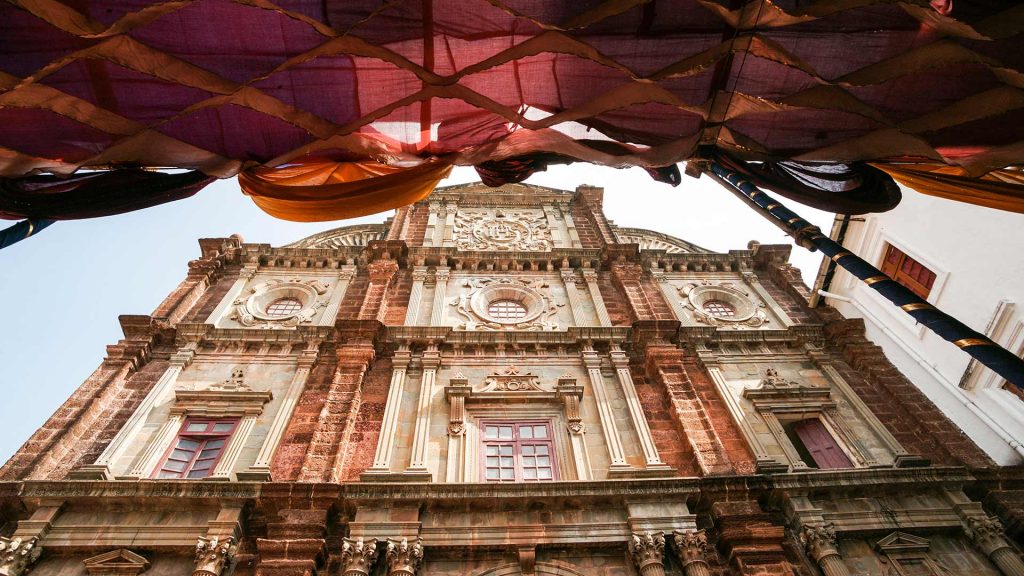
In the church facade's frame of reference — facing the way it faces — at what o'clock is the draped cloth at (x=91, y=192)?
The draped cloth is roughly at 1 o'clock from the church facade.

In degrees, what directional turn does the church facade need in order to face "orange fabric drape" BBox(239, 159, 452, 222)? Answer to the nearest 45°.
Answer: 0° — it already faces it

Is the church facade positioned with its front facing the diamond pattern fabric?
yes

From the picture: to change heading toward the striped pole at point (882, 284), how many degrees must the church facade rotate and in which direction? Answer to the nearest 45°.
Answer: approximately 45° to its left

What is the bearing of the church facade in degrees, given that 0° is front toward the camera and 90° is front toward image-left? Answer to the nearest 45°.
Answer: approximately 0°
